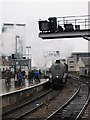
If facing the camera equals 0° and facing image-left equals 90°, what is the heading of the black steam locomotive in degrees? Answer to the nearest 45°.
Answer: approximately 0°
